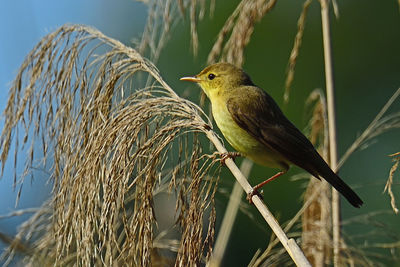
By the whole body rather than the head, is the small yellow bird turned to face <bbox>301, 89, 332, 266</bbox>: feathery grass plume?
no

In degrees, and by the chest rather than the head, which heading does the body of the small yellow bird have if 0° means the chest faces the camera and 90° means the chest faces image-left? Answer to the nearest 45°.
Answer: approximately 90°
